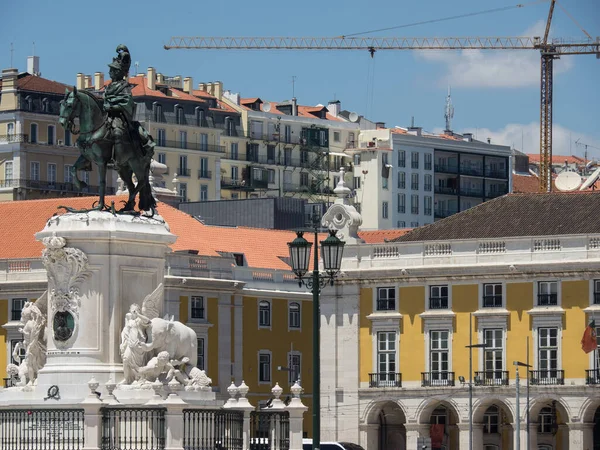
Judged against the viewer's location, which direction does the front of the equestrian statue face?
facing the viewer and to the left of the viewer

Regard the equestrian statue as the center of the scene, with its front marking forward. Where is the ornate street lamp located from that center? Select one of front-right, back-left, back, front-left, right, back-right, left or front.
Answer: back-left
